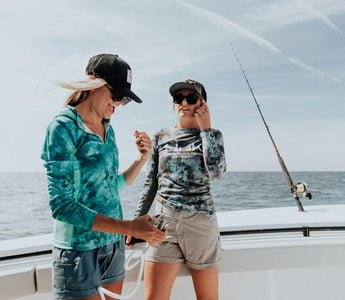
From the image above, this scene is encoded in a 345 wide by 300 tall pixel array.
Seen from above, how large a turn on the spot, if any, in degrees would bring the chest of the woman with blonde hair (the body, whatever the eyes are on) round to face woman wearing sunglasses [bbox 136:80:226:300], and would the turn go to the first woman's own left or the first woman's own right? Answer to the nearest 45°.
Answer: approximately 90° to the first woman's own left

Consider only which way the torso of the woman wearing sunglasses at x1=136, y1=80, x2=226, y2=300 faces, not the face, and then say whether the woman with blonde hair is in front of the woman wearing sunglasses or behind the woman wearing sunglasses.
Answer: in front

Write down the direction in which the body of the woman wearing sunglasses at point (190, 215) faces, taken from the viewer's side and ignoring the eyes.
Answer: toward the camera

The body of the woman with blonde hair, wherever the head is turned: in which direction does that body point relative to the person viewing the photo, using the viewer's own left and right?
facing the viewer and to the right of the viewer

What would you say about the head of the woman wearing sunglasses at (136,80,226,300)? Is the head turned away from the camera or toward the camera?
toward the camera

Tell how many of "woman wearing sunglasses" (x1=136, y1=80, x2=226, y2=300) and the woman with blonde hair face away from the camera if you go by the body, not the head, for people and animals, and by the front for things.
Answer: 0
